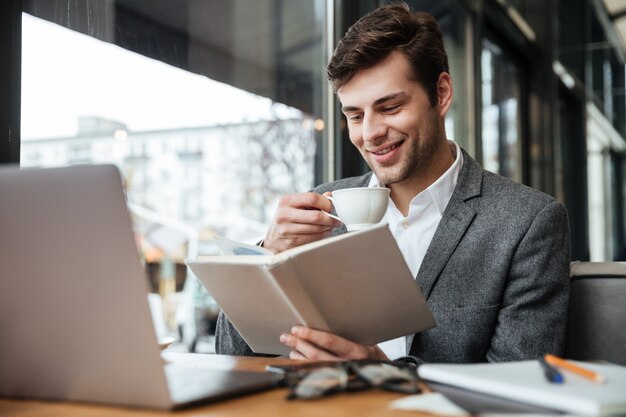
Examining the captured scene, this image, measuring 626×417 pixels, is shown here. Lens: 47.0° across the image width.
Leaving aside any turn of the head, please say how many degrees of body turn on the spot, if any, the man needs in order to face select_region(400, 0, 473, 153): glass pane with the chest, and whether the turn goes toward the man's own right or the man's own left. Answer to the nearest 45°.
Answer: approximately 135° to the man's own right

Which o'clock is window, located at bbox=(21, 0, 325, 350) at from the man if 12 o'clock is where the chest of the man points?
The window is roughly at 3 o'clock from the man.

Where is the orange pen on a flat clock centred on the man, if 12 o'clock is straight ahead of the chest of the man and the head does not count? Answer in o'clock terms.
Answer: The orange pen is roughly at 10 o'clock from the man.

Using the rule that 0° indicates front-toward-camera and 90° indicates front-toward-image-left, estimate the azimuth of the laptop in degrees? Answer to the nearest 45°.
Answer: approximately 225°

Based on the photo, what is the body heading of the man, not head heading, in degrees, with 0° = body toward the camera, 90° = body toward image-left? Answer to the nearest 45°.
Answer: approximately 45°

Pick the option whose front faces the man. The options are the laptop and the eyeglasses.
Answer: the laptop

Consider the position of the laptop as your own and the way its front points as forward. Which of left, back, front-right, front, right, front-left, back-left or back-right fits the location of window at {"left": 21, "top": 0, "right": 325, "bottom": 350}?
front-left

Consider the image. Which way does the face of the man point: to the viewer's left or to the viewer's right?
to the viewer's left

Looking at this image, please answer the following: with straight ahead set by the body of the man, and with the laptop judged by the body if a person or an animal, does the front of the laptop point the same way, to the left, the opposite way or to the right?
the opposite way

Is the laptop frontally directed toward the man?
yes
